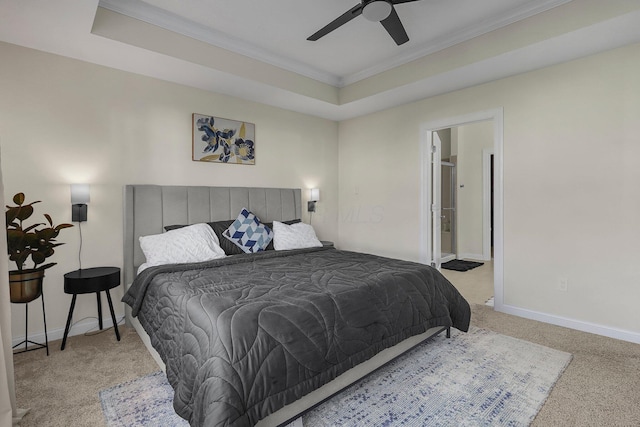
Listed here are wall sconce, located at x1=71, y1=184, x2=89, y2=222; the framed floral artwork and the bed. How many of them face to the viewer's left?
0

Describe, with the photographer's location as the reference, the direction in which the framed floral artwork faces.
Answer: facing the viewer and to the right of the viewer

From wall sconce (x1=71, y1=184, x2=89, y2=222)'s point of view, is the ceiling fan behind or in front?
in front

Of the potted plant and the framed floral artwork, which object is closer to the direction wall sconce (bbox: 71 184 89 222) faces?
the potted plant

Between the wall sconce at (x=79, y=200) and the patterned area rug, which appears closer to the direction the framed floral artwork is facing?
the patterned area rug

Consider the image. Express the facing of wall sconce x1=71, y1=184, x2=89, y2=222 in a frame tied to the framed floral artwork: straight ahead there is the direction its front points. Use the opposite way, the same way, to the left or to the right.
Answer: the same way

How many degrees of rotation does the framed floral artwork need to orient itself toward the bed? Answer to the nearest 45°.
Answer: approximately 45° to its right

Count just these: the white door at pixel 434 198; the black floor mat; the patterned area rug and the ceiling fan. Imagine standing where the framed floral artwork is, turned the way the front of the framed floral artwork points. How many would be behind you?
0

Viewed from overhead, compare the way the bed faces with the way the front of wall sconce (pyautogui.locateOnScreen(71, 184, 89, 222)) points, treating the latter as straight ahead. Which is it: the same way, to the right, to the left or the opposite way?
the same way

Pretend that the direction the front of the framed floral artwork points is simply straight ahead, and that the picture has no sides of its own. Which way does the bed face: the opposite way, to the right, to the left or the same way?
the same way

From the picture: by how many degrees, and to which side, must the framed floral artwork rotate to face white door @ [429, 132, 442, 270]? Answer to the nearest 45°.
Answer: approximately 45° to its left

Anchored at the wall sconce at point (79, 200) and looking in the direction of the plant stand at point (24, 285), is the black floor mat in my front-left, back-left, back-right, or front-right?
back-left

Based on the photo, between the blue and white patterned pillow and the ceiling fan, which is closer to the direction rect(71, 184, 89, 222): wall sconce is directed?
the ceiling fan

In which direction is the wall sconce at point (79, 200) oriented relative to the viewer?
toward the camera

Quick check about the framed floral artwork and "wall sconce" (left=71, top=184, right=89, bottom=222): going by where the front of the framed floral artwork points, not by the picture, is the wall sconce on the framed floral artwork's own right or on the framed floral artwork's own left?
on the framed floral artwork's own right

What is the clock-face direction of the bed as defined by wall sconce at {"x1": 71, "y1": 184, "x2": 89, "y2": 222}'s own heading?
The bed is roughly at 11 o'clock from the wall sconce.

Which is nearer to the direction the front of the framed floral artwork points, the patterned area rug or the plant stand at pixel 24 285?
the patterned area rug

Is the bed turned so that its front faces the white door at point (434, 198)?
no
